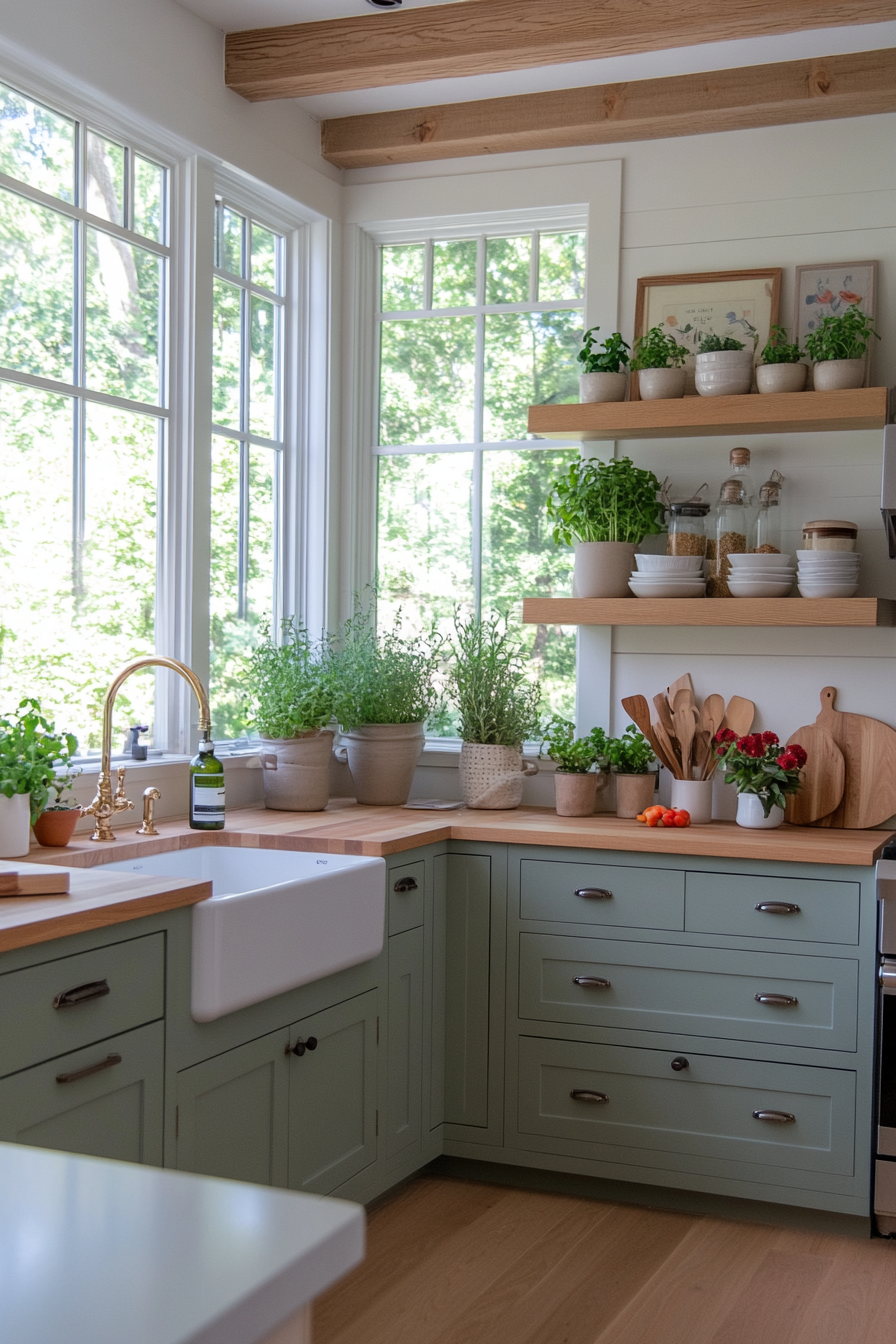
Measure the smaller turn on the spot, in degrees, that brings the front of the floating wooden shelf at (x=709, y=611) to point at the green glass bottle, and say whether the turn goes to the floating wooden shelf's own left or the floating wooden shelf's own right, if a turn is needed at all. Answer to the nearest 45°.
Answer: approximately 45° to the floating wooden shelf's own right

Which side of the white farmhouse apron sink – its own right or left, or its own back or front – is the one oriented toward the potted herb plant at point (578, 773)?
left

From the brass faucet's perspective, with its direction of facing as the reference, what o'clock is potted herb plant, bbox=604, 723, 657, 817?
The potted herb plant is roughly at 10 o'clock from the brass faucet.

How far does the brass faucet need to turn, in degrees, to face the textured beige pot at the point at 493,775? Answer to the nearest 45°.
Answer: approximately 90° to its left

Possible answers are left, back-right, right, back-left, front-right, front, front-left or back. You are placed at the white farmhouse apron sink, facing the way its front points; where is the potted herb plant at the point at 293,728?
back-left

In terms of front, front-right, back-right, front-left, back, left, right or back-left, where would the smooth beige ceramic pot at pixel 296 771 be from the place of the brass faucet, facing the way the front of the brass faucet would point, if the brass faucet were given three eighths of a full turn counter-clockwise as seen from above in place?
front-right

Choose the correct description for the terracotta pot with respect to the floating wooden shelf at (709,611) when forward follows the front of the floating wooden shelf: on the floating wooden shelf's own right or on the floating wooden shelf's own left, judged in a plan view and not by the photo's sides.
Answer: on the floating wooden shelf's own right

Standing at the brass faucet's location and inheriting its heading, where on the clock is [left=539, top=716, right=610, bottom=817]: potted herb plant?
The potted herb plant is roughly at 10 o'clock from the brass faucet.

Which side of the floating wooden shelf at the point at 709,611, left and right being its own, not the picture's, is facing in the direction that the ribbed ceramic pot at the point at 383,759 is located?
right

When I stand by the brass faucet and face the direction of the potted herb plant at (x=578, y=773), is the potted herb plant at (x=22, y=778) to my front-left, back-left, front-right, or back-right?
back-right
